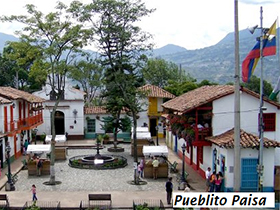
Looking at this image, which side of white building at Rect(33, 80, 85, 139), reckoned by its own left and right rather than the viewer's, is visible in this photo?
front

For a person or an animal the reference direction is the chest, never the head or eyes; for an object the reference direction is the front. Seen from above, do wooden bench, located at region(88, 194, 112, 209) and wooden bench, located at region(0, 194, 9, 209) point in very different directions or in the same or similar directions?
same or similar directions

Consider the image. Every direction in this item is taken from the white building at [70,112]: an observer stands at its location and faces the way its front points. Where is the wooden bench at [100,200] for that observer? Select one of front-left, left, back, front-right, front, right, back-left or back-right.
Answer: front

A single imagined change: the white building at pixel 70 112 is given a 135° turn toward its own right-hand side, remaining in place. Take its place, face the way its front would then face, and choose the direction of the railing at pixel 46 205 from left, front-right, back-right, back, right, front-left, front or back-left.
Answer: back-left
